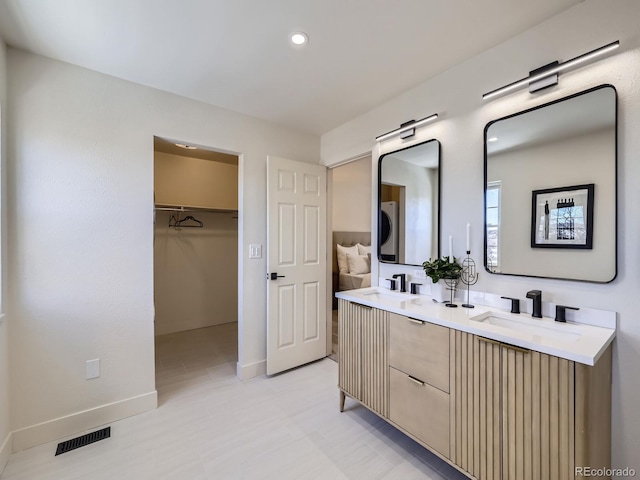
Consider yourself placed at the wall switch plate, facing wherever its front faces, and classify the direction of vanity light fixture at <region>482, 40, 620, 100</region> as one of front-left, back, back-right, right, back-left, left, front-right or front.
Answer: front-left

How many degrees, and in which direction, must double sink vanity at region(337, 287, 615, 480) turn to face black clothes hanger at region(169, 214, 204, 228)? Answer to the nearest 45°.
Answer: approximately 45° to its right

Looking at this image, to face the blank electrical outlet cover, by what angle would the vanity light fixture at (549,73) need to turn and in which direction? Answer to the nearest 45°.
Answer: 0° — it already faces it

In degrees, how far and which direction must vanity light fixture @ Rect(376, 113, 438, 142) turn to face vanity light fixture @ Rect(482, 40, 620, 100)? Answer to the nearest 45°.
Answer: approximately 90° to its left

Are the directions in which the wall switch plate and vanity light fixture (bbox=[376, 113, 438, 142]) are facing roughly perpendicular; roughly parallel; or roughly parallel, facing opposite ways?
roughly perpendicular

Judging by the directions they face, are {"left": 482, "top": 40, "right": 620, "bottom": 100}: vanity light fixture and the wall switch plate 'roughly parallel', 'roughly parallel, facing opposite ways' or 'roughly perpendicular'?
roughly perpendicular

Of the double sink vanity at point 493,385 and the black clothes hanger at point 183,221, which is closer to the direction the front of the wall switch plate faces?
the double sink vanity

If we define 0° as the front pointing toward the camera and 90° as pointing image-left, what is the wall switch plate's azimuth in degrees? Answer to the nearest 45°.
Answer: approximately 0°
